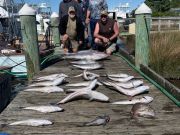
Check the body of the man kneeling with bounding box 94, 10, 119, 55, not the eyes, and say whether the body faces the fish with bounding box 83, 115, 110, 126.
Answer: yes

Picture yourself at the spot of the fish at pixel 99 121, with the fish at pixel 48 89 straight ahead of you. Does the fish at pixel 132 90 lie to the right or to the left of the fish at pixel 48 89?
right

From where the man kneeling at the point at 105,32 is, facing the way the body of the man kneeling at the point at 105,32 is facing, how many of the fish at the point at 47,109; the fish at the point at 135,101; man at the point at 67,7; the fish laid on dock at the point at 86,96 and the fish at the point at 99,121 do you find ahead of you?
4

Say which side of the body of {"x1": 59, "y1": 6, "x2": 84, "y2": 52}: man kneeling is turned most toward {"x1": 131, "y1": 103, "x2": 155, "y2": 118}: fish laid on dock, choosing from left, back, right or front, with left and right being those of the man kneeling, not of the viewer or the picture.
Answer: front

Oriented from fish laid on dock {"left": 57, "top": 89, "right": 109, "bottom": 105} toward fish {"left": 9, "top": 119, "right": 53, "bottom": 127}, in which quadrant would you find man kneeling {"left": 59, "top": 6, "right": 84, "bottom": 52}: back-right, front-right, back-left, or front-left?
back-right

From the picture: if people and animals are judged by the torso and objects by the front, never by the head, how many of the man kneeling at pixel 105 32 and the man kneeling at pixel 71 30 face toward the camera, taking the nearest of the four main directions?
2

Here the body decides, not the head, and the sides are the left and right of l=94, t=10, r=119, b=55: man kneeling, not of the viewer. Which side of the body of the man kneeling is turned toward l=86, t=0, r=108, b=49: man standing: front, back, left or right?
back

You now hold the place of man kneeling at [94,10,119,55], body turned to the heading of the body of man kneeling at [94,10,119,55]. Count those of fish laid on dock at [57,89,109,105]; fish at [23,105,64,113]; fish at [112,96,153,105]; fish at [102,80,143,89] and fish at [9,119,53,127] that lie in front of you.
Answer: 5

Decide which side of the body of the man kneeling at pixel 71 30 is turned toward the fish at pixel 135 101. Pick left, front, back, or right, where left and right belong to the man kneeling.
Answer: front

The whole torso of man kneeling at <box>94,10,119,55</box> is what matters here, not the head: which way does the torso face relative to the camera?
toward the camera

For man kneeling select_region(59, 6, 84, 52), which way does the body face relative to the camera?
toward the camera

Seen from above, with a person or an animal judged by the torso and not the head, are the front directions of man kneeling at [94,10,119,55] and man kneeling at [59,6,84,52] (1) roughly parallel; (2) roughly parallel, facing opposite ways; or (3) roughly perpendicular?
roughly parallel

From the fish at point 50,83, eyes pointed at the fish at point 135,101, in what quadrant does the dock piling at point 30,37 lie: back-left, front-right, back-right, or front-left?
back-left

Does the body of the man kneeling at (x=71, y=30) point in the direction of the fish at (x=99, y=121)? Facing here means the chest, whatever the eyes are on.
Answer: yes

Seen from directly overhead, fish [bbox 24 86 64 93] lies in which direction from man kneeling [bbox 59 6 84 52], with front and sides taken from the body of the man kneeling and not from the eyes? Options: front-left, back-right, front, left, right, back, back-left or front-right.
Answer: front
